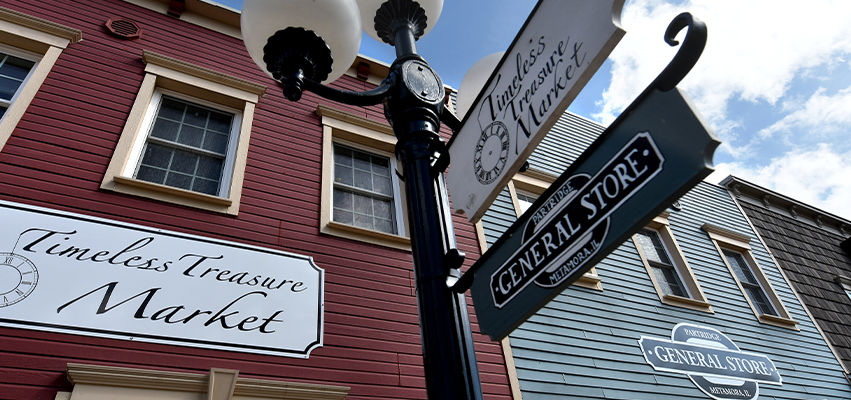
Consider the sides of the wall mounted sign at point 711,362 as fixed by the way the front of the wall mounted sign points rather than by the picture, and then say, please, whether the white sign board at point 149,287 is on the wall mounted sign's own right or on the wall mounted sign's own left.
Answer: on the wall mounted sign's own right

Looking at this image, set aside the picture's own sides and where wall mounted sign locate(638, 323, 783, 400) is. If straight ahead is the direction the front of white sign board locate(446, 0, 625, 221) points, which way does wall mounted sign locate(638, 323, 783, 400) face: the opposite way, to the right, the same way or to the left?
to the left

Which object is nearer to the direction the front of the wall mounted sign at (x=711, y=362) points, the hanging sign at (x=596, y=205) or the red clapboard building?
the hanging sign

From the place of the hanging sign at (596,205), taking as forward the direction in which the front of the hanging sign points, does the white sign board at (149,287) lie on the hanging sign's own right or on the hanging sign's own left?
on the hanging sign's own right

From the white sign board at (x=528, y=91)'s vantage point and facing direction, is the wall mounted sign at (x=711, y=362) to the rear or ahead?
to the rear

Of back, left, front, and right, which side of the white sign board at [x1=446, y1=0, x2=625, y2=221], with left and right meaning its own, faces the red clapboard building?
right

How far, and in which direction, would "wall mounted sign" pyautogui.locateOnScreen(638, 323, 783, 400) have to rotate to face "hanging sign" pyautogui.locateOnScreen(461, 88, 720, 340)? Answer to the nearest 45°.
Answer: approximately 45° to its right

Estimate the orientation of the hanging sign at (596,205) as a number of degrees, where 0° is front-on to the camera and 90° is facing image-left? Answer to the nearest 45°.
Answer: approximately 45°

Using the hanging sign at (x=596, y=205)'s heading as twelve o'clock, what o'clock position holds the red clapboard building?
The red clapboard building is roughly at 2 o'clock from the hanging sign.

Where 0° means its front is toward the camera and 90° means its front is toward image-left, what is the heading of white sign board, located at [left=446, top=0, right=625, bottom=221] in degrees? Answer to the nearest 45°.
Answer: approximately 45°
